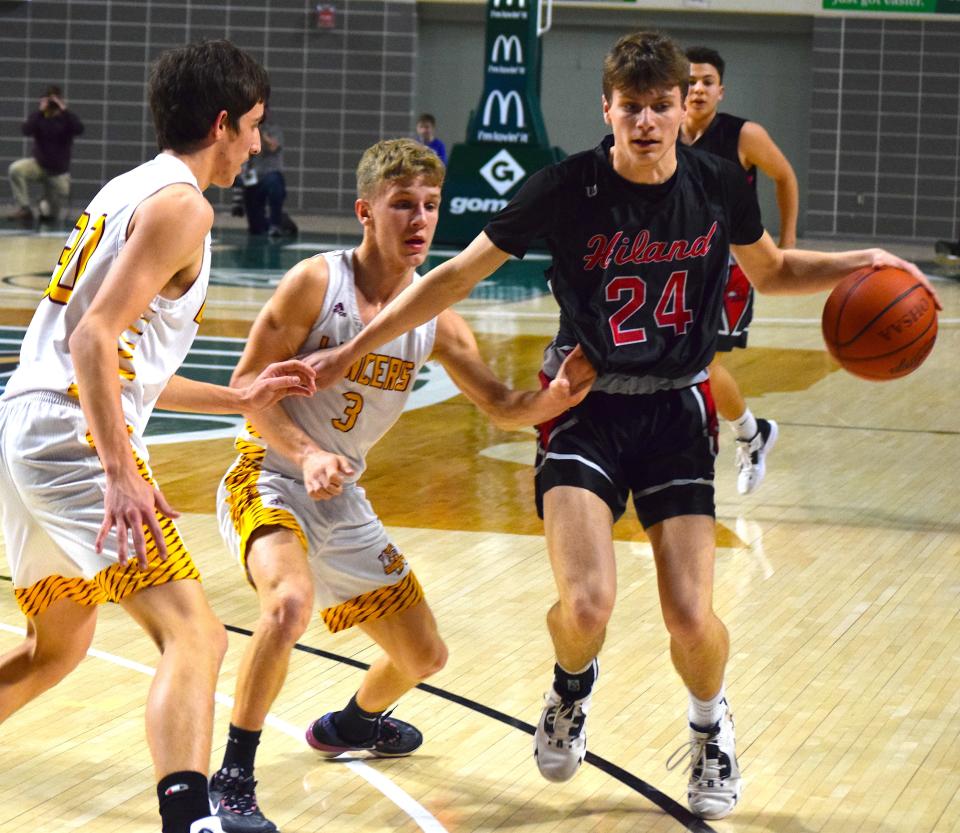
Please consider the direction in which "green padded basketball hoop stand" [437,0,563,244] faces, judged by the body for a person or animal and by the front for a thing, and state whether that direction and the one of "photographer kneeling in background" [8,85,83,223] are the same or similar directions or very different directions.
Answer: same or similar directions

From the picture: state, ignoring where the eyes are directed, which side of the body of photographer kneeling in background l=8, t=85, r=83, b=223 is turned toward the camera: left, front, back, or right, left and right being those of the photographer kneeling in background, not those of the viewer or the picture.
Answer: front

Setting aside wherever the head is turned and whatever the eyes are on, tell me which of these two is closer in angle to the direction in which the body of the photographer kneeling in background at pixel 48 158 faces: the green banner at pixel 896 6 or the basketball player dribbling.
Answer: the basketball player dribbling

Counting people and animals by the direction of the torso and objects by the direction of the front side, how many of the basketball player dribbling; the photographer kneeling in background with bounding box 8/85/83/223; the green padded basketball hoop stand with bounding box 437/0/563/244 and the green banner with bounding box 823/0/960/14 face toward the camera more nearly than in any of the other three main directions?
4

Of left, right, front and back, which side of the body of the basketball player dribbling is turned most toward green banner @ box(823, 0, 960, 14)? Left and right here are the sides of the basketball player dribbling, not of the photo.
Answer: back

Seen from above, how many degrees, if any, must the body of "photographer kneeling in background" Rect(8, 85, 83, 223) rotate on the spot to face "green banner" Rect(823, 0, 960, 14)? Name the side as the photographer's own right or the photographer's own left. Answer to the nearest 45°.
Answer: approximately 90° to the photographer's own left

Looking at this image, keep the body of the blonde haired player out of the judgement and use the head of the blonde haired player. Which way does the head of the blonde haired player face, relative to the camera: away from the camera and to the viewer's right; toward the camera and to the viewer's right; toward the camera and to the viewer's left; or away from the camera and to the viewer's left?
toward the camera and to the viewer's right

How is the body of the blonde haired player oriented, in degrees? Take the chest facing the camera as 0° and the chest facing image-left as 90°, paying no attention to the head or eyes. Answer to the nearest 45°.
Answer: approximately 315°

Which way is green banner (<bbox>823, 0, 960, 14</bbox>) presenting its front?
toward the camera

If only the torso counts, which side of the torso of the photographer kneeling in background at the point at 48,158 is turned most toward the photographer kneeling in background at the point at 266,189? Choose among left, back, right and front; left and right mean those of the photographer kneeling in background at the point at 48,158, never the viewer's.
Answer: left

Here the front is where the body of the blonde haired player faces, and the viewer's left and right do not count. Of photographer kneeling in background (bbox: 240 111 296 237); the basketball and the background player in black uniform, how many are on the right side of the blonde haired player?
0

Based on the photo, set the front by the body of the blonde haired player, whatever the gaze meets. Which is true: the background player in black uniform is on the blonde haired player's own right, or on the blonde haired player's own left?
on the blonde haired player's own left

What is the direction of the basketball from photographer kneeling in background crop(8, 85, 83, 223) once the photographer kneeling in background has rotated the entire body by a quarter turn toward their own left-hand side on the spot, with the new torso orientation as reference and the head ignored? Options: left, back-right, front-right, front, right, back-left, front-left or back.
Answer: right

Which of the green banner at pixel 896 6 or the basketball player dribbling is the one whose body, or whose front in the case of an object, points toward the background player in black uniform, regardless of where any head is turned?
the green banner

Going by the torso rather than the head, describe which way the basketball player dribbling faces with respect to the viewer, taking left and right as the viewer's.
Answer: facing the viewer

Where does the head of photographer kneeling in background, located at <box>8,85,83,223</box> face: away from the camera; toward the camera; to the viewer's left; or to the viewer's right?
toward the camera
